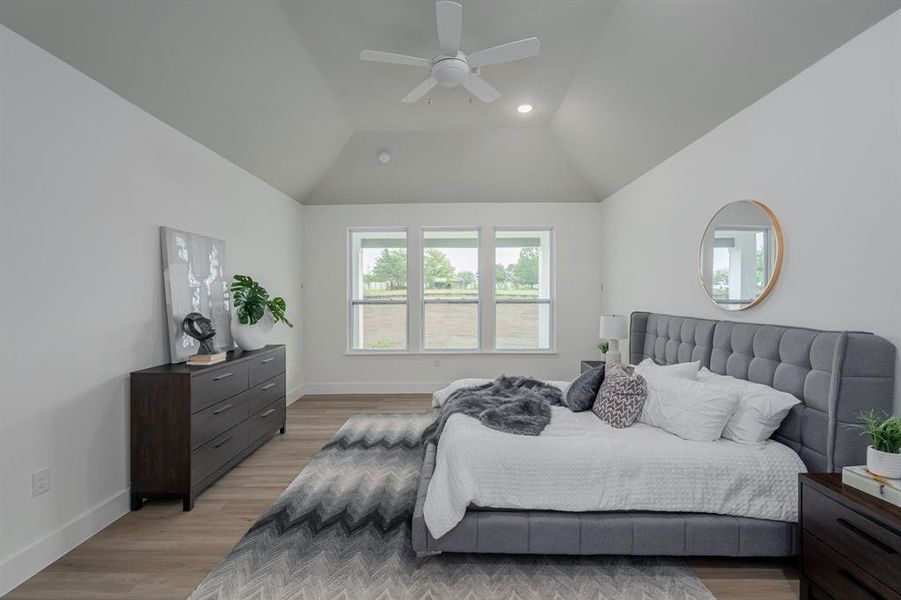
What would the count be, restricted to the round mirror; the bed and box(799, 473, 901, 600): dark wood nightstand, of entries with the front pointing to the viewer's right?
0

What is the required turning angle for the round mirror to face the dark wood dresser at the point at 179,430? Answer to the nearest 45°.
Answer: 0° — it already faces it

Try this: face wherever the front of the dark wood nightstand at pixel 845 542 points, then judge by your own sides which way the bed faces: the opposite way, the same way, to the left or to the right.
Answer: the same way

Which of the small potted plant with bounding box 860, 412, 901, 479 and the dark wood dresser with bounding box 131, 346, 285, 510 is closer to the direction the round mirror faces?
the dark wood dresser

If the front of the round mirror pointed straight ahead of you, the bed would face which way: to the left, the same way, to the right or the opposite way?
the same way

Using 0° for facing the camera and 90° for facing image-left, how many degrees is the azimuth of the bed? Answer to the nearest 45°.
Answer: approximately 45°

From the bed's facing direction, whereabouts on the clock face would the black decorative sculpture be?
The black decorative sculpture is roughly at 1 o'clock from the bed.

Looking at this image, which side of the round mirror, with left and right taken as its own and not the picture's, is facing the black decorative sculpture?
front

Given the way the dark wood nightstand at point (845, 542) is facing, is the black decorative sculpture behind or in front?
in front

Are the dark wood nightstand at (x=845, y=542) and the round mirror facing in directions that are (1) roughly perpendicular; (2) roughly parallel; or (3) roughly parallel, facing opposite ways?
roughly parallel

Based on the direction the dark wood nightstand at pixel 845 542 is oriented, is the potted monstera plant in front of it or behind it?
in front

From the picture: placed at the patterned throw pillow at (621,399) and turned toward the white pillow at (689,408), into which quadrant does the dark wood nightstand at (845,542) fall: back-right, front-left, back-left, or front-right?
front-right

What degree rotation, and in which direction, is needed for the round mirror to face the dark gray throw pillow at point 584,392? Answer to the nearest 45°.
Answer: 0° — it already faces it

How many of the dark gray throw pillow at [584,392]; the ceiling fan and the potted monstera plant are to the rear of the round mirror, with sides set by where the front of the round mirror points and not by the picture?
0
